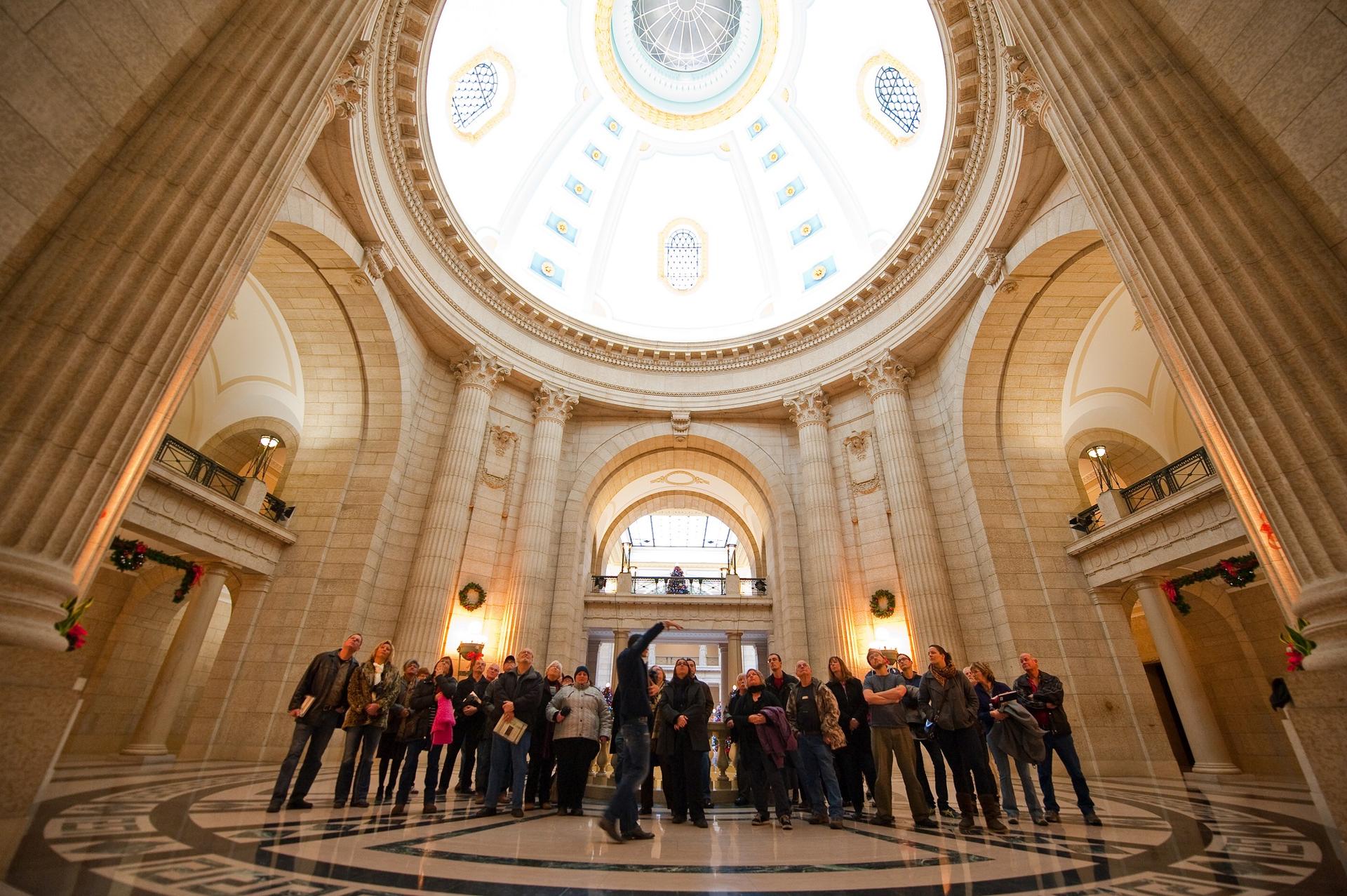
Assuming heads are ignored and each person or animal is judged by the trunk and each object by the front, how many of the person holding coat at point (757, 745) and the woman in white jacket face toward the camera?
2

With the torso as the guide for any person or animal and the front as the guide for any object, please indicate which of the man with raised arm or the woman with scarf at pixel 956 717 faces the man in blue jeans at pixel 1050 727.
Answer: the man with raised arm

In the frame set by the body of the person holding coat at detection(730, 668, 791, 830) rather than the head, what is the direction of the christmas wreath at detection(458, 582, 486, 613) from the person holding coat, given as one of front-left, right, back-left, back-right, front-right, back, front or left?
back-right
